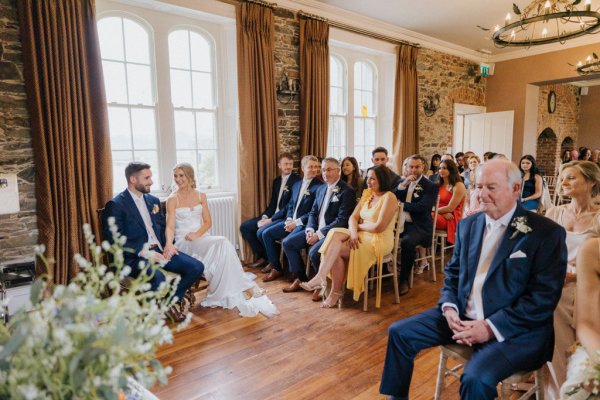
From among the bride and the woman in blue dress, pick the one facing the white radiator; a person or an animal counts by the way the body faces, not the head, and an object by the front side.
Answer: the woman in blue dress

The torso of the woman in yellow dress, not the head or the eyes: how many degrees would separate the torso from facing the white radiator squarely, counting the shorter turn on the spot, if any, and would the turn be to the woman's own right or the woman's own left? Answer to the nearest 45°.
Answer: approximately 90° to the woman's own right

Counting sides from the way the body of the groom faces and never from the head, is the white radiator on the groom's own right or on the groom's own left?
on the groom's own left

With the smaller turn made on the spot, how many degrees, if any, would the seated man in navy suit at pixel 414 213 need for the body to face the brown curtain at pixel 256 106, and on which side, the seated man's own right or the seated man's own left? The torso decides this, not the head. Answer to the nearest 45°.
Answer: approximately 45° to the seated man's own right

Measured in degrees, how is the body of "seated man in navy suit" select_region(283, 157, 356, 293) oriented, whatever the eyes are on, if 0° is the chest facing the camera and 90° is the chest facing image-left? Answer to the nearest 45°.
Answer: approximately 45°

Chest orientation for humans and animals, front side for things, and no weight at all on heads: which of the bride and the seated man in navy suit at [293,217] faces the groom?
the seated man in navy suit

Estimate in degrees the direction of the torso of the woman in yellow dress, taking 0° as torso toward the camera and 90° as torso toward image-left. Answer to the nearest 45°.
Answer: approximately 45°

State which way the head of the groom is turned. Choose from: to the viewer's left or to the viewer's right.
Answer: to the viewer's right

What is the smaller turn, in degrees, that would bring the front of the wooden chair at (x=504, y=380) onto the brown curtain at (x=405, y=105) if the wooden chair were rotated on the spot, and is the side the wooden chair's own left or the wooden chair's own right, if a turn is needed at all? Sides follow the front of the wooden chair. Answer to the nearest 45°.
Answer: approximately 135° to the wooden chair's own right
